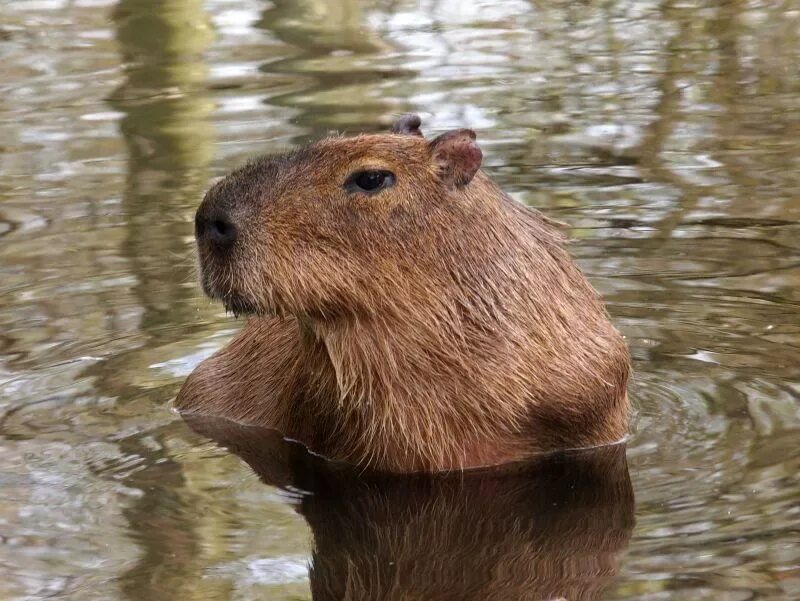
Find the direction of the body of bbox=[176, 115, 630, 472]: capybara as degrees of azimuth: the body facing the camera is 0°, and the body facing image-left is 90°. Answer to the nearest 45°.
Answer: approximately 45°
